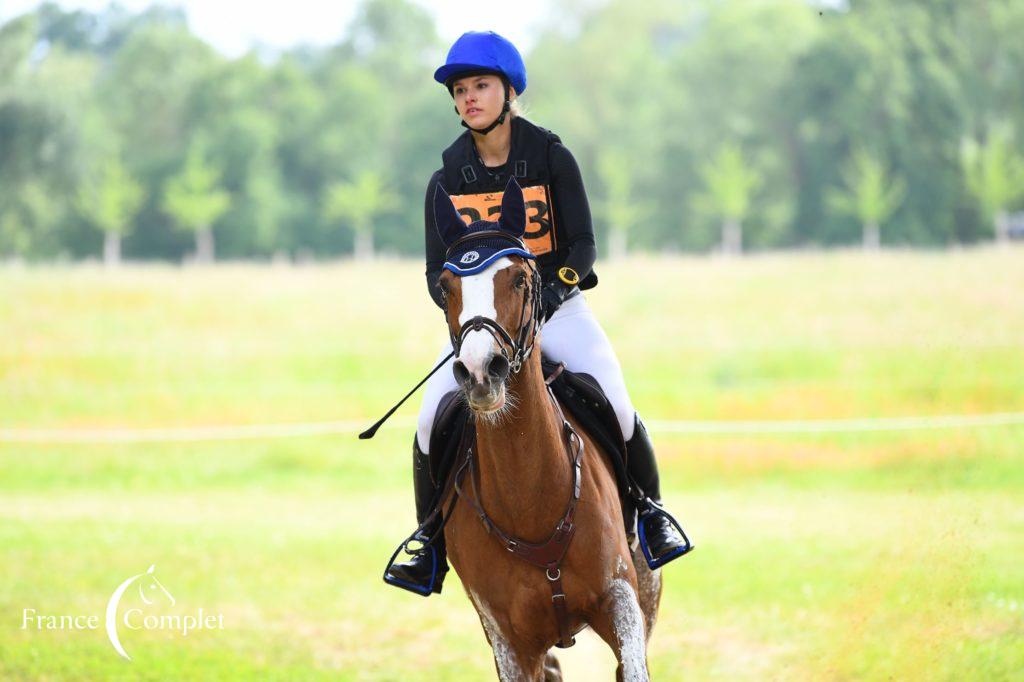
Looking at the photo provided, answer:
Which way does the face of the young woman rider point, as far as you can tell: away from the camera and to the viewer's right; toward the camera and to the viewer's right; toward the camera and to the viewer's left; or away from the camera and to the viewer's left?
toward the camera and to the viewer's left

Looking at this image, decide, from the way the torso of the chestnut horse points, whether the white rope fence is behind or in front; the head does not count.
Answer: behind

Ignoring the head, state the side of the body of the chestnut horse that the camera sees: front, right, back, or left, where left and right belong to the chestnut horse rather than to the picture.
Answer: front
